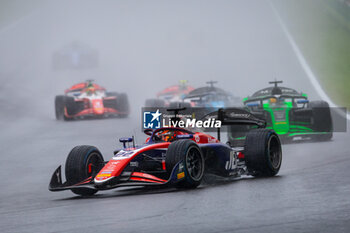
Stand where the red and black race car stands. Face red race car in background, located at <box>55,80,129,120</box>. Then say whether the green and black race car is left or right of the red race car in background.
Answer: right

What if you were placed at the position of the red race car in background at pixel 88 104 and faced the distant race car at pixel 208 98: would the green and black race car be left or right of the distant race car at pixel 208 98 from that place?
right

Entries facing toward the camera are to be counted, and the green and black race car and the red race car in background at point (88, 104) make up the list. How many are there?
2

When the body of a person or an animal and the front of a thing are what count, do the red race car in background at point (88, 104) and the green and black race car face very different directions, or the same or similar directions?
same or similar directions

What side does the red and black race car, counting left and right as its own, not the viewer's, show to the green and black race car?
back

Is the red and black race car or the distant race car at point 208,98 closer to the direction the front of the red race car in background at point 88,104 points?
the red and black race car

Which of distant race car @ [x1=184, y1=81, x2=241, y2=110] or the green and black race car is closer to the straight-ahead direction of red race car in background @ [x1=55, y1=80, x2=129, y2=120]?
the green and black race car

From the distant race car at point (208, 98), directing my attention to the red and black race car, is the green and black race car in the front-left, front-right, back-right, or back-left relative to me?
front-left

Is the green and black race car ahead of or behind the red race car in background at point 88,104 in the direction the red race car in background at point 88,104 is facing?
ahead

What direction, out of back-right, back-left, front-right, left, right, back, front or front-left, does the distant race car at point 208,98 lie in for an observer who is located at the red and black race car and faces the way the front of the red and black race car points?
back-right

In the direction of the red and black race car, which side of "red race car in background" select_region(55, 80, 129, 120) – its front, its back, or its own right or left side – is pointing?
front

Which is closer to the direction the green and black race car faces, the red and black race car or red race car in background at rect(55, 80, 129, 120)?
the red and black race car

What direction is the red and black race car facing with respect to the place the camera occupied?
facing the viewer and to the left of the viewer

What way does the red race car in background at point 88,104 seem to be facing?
toward the camera
